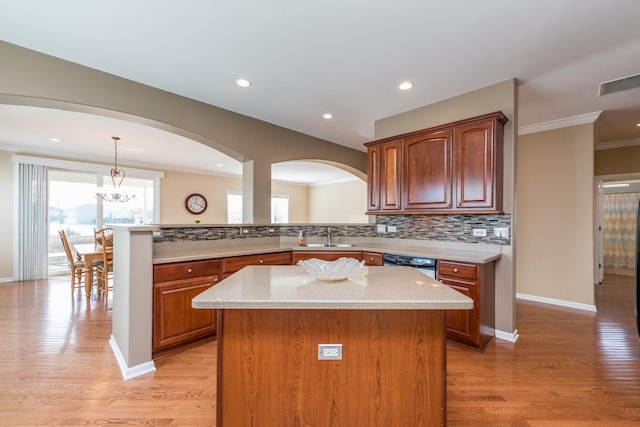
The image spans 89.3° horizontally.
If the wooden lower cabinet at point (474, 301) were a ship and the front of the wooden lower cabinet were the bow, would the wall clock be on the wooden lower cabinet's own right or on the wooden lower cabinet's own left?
on the wooden lower cabinet's own right

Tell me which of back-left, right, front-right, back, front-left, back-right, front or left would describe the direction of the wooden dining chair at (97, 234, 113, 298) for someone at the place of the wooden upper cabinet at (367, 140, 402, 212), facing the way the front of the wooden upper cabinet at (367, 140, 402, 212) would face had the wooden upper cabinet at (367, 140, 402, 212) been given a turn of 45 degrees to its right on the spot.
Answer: front

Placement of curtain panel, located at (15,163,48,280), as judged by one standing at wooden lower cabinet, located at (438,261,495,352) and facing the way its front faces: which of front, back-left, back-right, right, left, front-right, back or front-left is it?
front-right

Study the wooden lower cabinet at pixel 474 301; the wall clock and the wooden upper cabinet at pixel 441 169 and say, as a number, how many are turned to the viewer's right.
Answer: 0

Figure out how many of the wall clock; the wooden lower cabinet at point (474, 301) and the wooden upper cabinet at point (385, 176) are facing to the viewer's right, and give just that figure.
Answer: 0

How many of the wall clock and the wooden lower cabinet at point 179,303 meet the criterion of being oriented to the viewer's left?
0

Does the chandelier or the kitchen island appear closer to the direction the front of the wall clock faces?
the kitchen island

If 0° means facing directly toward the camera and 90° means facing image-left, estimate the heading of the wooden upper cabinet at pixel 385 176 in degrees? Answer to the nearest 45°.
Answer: approximately 45°

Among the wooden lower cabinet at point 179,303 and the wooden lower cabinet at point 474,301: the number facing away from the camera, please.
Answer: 0

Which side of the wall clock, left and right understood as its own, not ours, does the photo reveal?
front

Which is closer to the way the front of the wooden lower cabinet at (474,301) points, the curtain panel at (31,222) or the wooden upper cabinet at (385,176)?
the curtain panel

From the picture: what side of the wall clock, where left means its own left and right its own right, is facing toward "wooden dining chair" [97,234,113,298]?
front

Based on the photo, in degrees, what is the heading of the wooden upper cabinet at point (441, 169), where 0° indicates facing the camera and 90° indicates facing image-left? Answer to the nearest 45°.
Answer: approximately 45°

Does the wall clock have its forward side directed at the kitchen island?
yes
